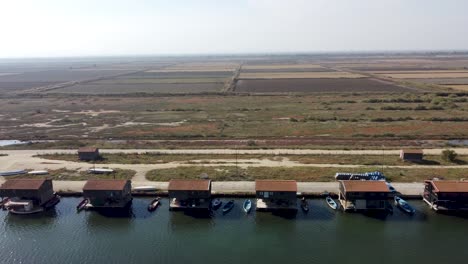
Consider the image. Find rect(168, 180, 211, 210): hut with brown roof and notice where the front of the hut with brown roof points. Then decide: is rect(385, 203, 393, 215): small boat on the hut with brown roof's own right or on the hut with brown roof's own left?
on the hut with brown roof's own left

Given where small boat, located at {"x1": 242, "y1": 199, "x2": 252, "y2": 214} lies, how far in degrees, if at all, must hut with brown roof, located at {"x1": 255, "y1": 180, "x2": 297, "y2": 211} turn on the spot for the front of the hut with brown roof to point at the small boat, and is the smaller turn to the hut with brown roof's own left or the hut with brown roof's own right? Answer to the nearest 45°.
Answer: approximately 90° to the hut with brown roof's own right

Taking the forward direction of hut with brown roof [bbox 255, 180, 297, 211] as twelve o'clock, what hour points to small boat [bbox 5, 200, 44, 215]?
The small boat is roughly at 3 o'clock from the hut with brown roof.

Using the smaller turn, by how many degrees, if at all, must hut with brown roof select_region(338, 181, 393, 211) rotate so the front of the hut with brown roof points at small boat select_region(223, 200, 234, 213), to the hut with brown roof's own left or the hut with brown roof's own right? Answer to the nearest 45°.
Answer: approximately 90° to the hut with brown roof's own right

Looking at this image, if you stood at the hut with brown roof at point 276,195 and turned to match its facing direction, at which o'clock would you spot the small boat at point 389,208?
The small boat is roughly at 9 o'clock from the hut with brown roof.

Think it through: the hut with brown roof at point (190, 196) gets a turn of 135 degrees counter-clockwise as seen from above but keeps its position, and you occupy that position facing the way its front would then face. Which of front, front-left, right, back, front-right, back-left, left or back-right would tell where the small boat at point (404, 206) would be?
front-right

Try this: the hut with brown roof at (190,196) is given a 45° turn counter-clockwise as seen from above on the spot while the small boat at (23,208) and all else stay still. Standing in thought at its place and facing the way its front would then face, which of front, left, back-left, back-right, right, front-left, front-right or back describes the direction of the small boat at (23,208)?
back-right

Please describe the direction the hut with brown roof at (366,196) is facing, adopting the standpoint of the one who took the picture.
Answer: facing the viewer

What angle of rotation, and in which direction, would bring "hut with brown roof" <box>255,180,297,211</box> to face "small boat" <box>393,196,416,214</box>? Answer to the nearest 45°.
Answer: approximately 90° to its left

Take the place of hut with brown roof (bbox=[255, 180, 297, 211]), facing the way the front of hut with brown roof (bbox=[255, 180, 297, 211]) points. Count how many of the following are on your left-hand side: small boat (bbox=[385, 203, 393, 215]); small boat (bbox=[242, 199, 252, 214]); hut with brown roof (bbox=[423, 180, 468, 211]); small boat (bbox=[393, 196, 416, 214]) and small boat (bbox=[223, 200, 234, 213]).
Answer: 3

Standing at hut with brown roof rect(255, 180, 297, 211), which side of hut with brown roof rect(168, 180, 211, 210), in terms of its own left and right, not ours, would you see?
left

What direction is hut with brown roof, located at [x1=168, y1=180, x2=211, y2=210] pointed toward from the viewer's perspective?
toward the camera

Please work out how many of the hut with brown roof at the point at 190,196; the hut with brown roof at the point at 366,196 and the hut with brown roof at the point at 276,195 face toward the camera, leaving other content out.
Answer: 3
